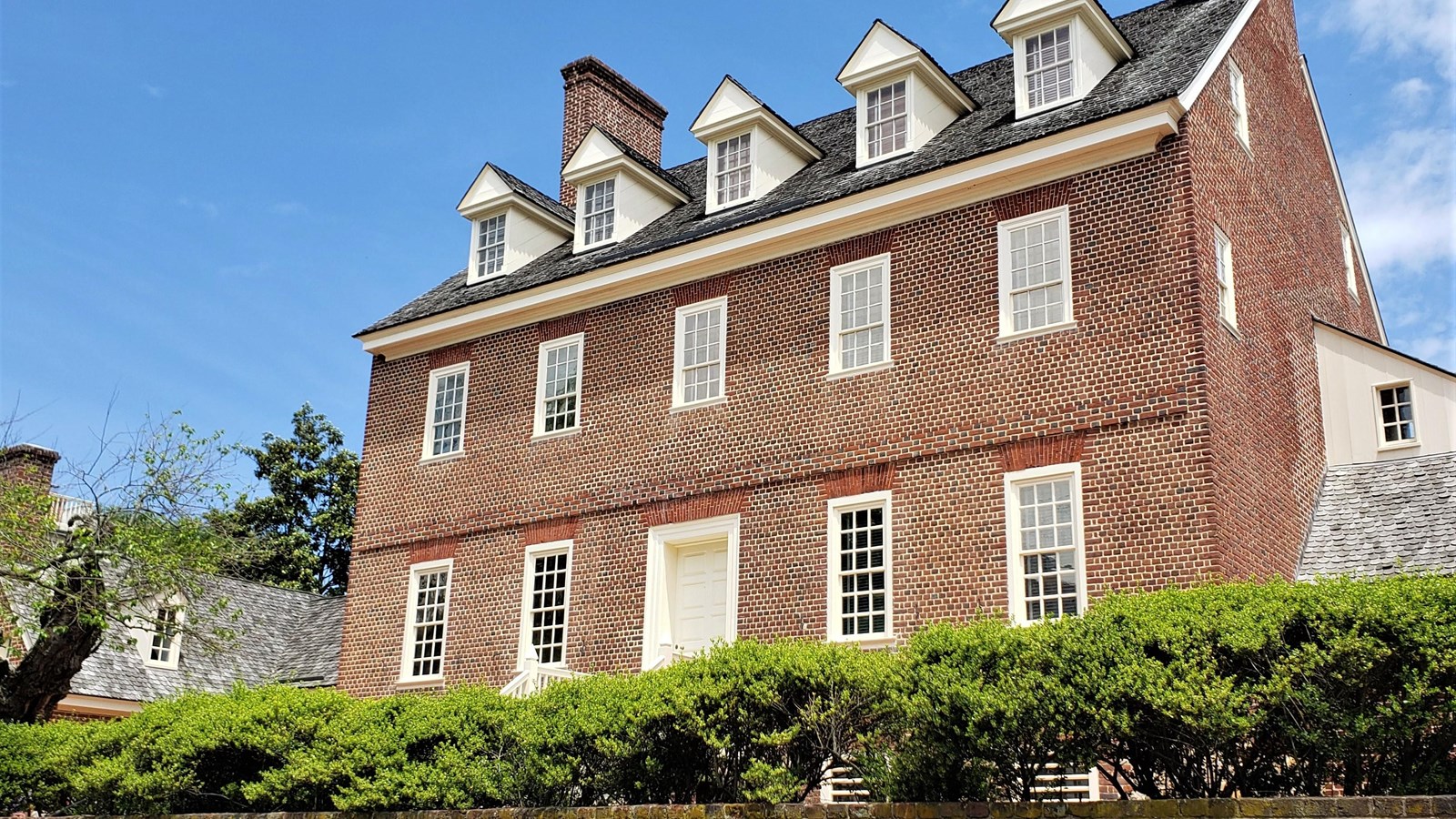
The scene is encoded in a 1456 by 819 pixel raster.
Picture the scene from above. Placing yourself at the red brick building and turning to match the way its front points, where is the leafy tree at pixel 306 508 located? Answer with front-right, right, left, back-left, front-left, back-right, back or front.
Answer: right

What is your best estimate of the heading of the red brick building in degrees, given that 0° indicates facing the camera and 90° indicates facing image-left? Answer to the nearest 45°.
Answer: approximately 45°

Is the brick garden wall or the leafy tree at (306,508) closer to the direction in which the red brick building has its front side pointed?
the brick garden wall
